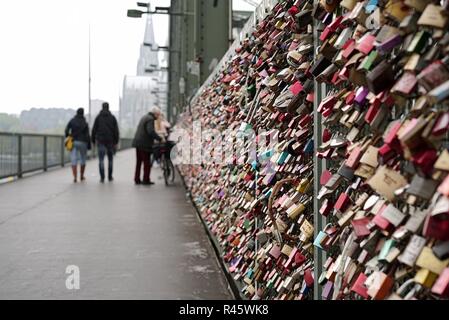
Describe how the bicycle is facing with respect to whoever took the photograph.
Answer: facing away from the viewer and to the right of the viewer

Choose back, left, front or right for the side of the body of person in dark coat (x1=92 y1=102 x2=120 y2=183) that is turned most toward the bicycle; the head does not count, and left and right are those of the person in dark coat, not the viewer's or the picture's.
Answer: right

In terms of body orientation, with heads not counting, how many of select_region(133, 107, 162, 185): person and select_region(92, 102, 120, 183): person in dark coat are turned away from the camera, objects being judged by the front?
1

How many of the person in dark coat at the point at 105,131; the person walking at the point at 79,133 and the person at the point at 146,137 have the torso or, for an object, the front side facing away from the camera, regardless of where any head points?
2

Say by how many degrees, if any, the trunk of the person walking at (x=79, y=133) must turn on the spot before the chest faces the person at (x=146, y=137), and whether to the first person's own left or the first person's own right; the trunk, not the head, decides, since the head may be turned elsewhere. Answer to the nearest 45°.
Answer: approximately 135° to the first person's own right

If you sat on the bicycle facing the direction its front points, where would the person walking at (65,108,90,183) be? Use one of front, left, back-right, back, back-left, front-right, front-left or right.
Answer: back-left

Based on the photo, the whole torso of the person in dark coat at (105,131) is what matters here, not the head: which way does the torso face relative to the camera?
away from the camera

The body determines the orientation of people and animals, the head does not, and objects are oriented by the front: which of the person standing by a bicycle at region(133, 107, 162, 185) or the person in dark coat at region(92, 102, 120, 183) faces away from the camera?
the person in dark coat

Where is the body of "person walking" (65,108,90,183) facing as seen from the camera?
away from the camera
